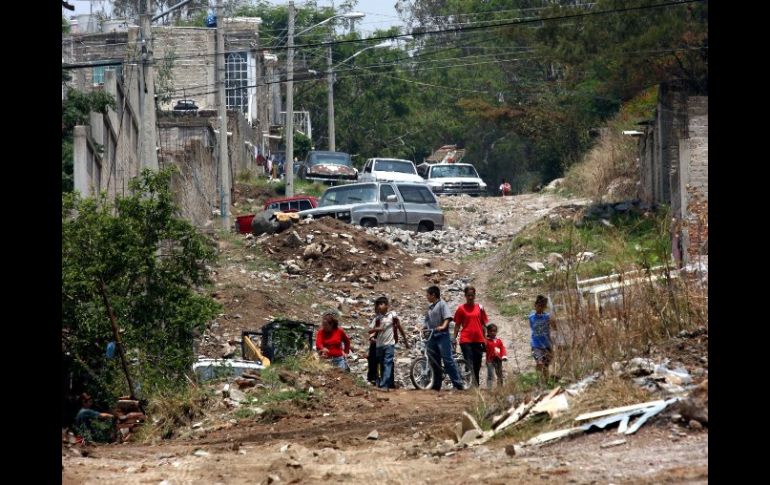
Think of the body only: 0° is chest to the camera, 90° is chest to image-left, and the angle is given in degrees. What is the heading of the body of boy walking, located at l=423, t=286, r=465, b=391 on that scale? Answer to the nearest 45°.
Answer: approximately 45°

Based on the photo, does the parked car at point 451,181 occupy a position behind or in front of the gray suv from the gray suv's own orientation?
behind

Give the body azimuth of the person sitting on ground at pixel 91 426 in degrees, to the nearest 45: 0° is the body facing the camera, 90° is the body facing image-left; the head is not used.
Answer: approximately 270°

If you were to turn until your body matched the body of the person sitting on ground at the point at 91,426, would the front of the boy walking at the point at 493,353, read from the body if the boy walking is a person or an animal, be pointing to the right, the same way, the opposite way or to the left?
to the right

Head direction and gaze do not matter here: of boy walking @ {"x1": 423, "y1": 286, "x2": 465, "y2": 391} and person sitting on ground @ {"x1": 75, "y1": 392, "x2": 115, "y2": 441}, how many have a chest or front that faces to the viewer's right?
1

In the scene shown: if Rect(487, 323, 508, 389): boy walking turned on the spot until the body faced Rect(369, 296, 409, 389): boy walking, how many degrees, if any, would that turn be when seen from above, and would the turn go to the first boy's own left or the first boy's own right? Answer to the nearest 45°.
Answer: approximately 90° to the first boy's own right

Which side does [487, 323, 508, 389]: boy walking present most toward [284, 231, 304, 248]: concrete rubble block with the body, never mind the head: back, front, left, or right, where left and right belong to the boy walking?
back

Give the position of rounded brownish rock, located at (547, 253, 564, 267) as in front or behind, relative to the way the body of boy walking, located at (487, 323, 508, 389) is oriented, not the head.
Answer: behind
